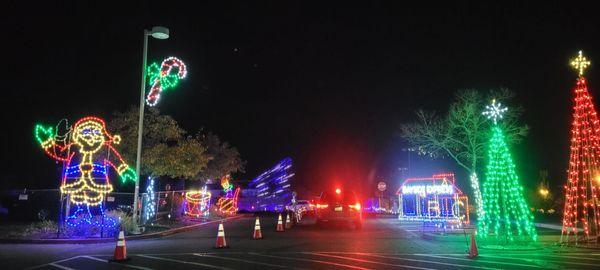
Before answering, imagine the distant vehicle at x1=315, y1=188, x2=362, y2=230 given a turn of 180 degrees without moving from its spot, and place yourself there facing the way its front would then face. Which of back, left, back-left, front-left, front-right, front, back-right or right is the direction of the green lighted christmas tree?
front-left

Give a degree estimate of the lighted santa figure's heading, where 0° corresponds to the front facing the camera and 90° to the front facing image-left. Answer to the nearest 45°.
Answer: approximately 0°

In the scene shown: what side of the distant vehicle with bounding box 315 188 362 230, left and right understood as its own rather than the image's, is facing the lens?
back

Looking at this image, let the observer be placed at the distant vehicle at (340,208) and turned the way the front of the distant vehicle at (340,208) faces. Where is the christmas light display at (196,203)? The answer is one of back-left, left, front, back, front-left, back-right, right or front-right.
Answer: front-left

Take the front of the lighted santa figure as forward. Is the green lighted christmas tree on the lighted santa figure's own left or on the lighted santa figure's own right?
on the lighted santa figure's own left

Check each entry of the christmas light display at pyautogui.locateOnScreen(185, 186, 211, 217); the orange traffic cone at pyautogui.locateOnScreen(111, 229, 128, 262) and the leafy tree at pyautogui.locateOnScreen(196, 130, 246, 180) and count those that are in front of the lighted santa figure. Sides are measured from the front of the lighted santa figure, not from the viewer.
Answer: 1

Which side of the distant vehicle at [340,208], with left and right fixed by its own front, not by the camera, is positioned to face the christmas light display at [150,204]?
left

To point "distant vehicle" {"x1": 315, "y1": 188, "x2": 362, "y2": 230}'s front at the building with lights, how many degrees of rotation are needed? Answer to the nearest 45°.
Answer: approximately 45° to its right

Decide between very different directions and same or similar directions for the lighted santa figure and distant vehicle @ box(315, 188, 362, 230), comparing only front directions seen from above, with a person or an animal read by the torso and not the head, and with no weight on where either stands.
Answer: very different directions

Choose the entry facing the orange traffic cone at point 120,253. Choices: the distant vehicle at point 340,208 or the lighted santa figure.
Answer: the lighted santa figure

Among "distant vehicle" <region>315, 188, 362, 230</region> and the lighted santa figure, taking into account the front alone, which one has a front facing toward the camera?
the lighted santa figure

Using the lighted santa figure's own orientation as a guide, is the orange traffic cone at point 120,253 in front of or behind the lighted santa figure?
in front

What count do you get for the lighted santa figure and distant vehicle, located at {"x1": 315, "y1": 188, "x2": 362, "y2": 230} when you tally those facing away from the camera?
1

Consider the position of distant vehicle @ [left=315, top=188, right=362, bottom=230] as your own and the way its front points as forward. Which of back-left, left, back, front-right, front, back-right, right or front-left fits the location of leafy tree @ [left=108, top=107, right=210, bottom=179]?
left

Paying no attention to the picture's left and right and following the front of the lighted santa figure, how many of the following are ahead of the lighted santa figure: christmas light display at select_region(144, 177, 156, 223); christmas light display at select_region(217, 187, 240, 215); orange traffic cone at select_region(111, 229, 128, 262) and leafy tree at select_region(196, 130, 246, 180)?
1
